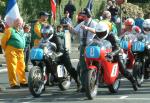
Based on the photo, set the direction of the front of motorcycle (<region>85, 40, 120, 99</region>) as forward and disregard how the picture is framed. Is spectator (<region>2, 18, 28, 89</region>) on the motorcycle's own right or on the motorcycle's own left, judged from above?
on the motorcycle's own right

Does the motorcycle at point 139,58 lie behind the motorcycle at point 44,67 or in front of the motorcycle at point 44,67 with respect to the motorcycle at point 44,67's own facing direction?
behind

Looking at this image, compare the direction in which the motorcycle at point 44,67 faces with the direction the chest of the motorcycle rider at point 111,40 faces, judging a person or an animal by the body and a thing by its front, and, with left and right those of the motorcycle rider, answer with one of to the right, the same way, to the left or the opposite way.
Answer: the same way

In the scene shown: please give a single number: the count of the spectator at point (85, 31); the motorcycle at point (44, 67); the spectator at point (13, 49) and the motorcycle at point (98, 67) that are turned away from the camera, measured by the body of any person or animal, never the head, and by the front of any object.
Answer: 0

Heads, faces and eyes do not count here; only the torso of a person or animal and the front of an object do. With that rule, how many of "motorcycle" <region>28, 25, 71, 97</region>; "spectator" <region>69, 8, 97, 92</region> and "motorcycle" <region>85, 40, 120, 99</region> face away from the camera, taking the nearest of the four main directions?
0

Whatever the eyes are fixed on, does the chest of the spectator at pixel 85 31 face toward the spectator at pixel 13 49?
no

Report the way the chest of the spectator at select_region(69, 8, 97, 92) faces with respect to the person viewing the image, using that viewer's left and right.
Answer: facing the viewer and to the left of the viewer
